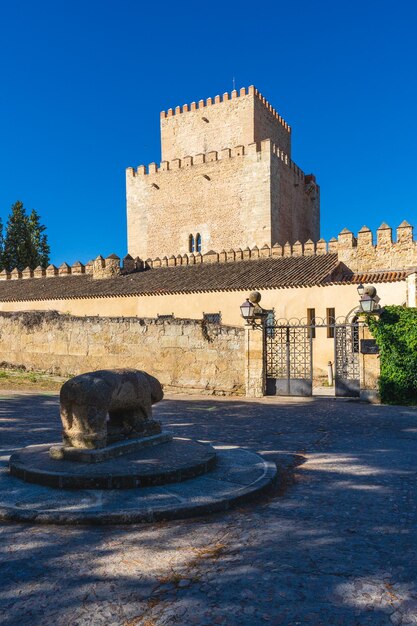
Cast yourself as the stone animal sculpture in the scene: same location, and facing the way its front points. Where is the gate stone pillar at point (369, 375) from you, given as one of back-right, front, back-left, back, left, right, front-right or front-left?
front

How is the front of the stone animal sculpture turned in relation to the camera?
facing away from the viewer and to the right of the viewer

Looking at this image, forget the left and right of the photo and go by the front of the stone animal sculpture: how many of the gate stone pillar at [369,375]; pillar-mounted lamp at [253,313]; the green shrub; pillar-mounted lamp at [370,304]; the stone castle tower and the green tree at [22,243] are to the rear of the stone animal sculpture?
0

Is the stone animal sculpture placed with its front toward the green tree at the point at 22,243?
no

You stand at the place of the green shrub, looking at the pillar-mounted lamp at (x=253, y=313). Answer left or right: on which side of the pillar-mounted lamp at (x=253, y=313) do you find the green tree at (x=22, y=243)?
right

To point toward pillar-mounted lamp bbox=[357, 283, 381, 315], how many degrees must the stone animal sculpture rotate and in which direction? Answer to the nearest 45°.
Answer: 0° — it already faces it

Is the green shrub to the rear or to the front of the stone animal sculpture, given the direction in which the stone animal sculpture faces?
to the front
